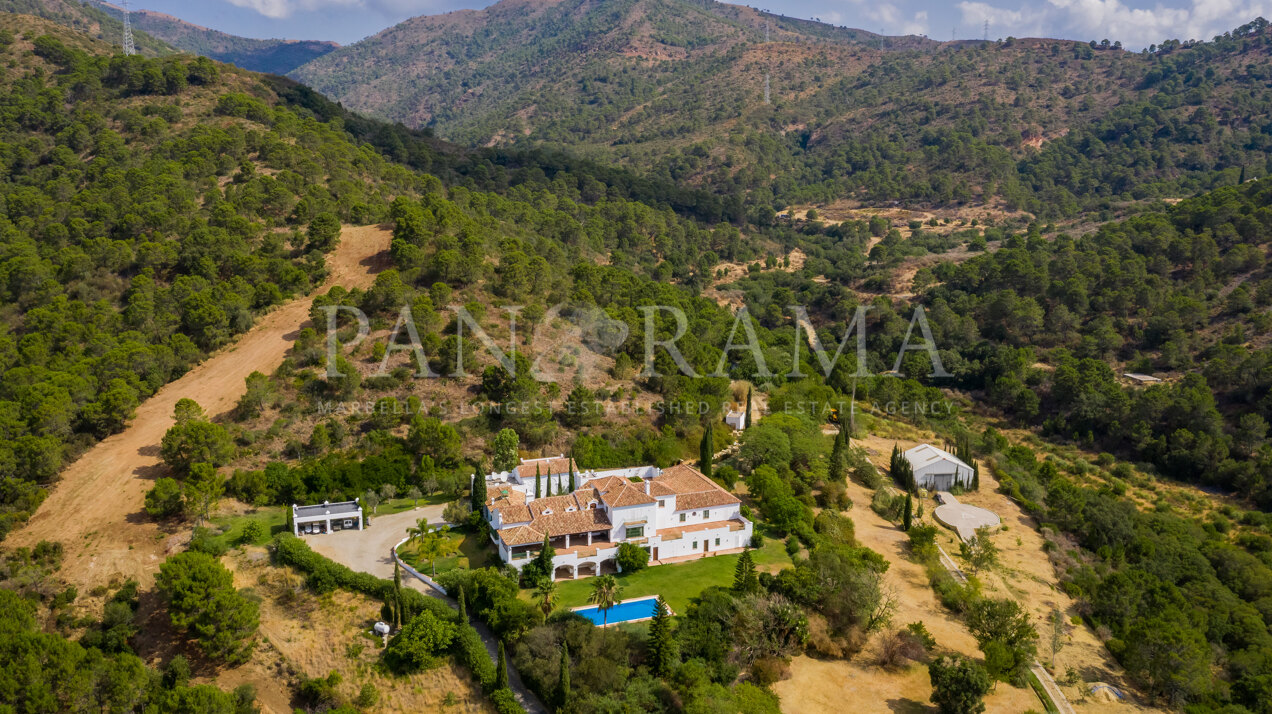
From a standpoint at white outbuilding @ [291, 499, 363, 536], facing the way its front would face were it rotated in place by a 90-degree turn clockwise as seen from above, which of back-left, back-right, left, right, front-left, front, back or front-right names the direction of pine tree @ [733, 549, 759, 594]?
back-left

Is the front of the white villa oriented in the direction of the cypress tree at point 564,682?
yes

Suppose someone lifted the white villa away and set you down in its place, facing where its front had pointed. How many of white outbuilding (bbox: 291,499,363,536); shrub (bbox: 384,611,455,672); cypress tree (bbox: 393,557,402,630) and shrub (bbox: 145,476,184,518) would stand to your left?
0

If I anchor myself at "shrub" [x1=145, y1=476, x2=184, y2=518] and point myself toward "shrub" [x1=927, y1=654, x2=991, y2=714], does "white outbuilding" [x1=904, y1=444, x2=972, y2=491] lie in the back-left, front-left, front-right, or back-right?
front-left

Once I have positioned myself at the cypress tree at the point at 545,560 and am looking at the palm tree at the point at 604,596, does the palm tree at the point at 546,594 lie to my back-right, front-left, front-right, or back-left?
front-right

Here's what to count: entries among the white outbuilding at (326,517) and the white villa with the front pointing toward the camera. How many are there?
2

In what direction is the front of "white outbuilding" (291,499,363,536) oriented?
toward the camera

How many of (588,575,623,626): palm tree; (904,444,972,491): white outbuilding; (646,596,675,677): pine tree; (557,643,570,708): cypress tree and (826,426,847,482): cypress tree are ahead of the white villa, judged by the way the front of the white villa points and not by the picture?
3

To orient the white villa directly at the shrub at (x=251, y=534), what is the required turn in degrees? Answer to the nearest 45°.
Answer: approximately 90° to its right

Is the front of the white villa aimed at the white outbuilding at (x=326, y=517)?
no

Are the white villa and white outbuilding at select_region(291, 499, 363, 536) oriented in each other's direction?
no

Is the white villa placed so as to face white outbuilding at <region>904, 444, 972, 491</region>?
no

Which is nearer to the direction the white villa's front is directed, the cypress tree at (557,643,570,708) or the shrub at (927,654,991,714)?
the cypress tree

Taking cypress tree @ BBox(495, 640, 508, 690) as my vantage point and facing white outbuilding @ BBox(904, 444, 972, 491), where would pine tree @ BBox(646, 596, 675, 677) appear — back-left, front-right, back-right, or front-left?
front-right

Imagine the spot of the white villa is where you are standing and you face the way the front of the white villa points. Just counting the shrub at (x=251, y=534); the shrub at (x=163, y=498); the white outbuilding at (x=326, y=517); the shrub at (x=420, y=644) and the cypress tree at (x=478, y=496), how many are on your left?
0

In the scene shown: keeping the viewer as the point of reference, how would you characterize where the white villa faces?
facing the viewer

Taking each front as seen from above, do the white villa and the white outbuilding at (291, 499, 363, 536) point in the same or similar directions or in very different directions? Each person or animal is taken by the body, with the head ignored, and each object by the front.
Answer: same or similar directions

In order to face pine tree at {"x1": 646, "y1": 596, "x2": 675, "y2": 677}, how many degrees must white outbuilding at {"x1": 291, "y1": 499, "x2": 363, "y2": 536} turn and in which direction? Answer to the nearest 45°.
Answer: approximately 45° to its left

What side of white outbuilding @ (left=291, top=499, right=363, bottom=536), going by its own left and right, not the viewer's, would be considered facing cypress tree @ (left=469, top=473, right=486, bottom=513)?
left

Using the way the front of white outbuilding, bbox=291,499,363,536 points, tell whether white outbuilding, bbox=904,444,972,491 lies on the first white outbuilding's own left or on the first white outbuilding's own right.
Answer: on the first white outbuilding's own left
